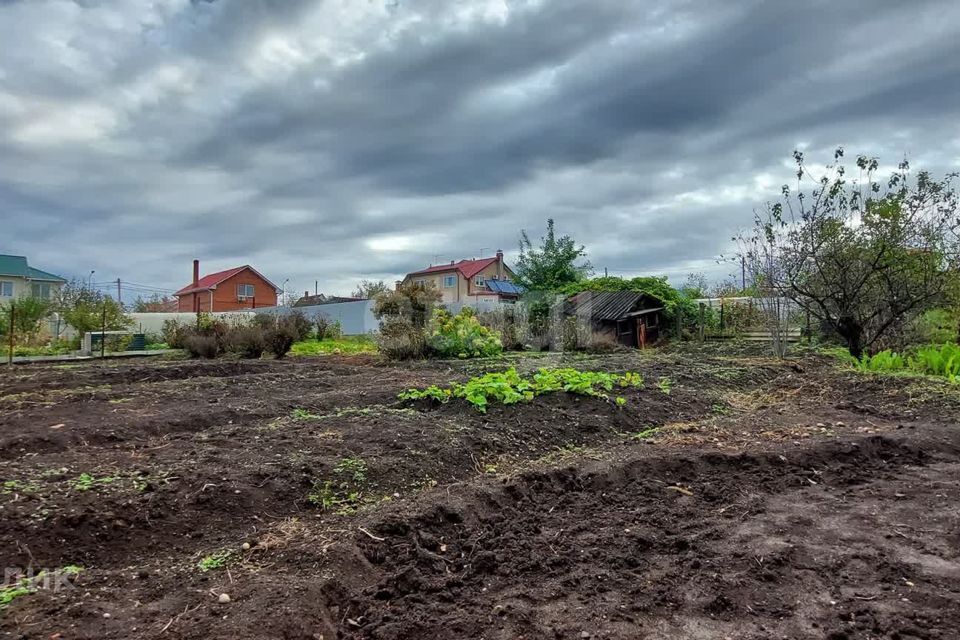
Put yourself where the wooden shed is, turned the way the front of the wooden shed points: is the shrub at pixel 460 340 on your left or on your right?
on your right

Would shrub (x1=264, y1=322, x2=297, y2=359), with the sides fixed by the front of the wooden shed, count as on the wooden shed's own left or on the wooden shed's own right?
on the wooden shed's own right

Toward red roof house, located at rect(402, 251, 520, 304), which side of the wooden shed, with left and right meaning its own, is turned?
back

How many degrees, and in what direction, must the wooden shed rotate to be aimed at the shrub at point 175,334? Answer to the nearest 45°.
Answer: approximately 135° to its right

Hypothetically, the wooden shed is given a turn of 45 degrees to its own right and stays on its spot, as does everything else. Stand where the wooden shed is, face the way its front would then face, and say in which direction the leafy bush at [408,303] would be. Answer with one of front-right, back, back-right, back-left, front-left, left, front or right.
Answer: right

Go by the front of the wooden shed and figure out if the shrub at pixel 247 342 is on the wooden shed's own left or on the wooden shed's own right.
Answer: on the wooden shed's own right

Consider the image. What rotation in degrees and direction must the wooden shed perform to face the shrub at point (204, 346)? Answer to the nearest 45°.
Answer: approximately 90° to its right

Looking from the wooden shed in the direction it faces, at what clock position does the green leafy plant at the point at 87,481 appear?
The green leafy plant is roughly at 2 o'clock from the wooden shed.

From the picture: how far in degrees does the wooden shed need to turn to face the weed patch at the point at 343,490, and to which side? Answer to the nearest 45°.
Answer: approximately 45° to its right

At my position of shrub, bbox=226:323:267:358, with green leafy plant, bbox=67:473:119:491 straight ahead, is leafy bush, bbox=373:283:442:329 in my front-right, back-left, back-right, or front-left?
back-left

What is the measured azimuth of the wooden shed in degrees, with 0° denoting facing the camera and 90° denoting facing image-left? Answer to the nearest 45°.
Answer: approximately 315°

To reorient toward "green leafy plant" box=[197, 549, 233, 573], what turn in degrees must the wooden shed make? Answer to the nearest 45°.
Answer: approximately 45° to its right

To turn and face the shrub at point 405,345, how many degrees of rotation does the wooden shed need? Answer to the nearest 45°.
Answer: approximately 90° to its right

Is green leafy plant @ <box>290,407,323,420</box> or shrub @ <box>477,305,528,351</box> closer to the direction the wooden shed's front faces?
the green leafy plant
